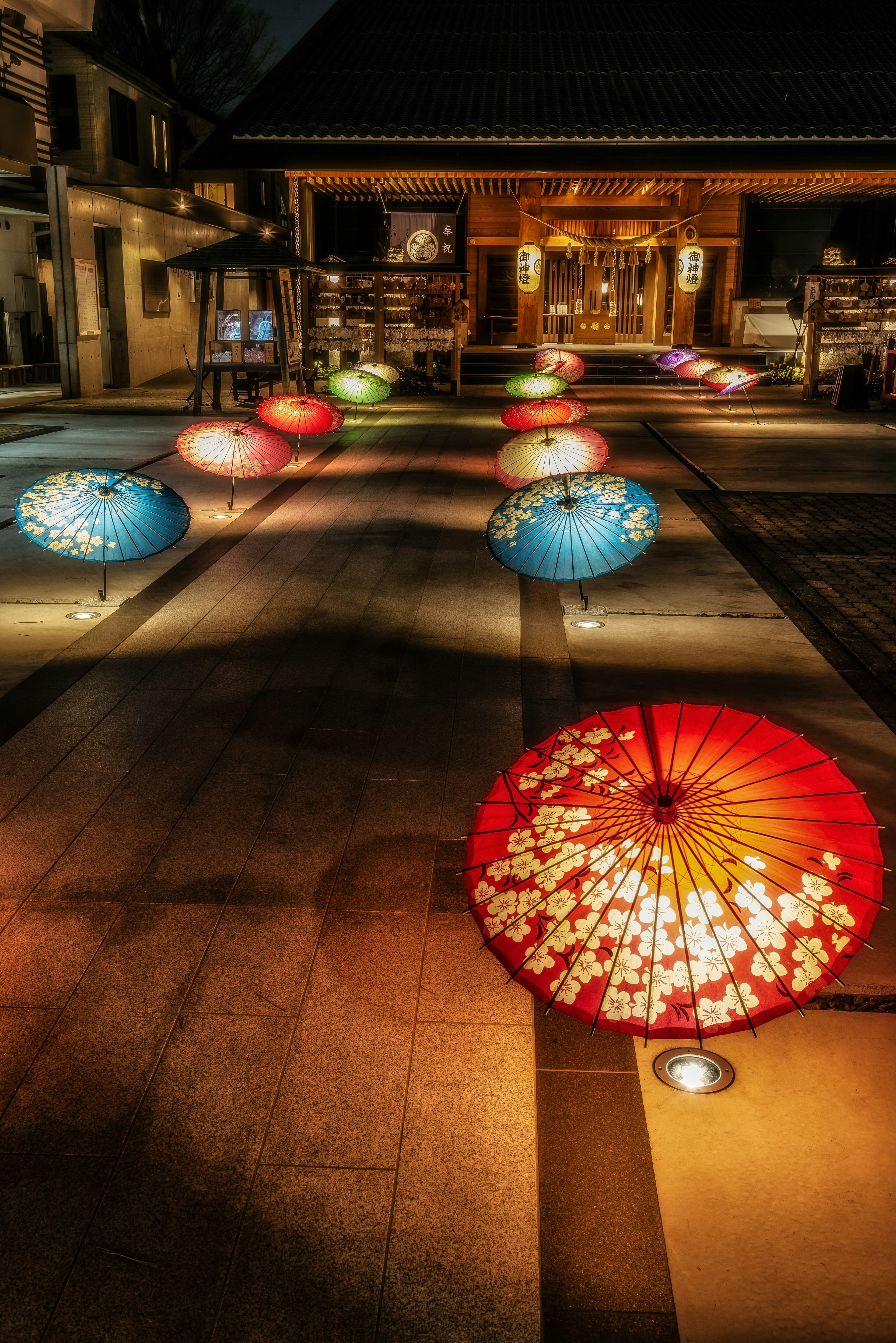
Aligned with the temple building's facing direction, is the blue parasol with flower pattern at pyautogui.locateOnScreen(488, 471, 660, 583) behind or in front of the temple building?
in front

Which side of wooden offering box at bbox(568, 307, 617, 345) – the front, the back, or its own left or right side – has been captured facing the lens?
front

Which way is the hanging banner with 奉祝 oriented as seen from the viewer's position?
toward the camera

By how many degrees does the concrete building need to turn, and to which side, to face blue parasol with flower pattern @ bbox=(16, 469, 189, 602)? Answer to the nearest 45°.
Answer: approximately 45° to its right

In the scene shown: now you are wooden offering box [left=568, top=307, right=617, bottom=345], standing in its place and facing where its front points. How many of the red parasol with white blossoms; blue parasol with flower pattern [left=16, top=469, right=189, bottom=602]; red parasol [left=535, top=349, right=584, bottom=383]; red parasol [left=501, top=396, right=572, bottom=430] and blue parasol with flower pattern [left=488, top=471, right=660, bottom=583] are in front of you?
5

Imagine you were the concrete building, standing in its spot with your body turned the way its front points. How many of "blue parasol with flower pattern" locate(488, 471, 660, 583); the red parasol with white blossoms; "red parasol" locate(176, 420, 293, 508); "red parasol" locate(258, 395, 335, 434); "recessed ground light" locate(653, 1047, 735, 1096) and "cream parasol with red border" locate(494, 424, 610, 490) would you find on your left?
0

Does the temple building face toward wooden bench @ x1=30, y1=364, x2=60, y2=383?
no

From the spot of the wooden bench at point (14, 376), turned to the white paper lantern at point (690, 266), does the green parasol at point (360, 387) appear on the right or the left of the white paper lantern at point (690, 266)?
right

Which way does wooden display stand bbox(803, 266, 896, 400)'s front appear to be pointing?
toward the camera

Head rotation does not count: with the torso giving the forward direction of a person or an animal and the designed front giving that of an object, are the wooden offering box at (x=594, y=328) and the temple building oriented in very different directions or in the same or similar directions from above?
same or similar directions

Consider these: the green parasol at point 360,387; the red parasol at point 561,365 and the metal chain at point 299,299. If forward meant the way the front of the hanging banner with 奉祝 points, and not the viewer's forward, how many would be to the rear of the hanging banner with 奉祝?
0

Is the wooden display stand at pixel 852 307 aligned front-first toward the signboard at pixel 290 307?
no

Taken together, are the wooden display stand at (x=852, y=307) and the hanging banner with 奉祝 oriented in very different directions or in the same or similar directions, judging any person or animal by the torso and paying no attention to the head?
same or similar directions

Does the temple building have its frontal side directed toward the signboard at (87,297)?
no

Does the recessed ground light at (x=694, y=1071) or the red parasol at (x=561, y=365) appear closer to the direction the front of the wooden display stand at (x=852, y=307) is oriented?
the recessed ground light

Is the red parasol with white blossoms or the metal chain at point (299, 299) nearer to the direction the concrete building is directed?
the metal chain

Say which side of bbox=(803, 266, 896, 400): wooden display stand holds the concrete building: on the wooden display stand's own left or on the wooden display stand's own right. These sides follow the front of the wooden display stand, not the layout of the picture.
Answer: on the wooden display stand's own right

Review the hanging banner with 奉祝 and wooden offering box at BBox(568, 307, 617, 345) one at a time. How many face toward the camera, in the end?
2
